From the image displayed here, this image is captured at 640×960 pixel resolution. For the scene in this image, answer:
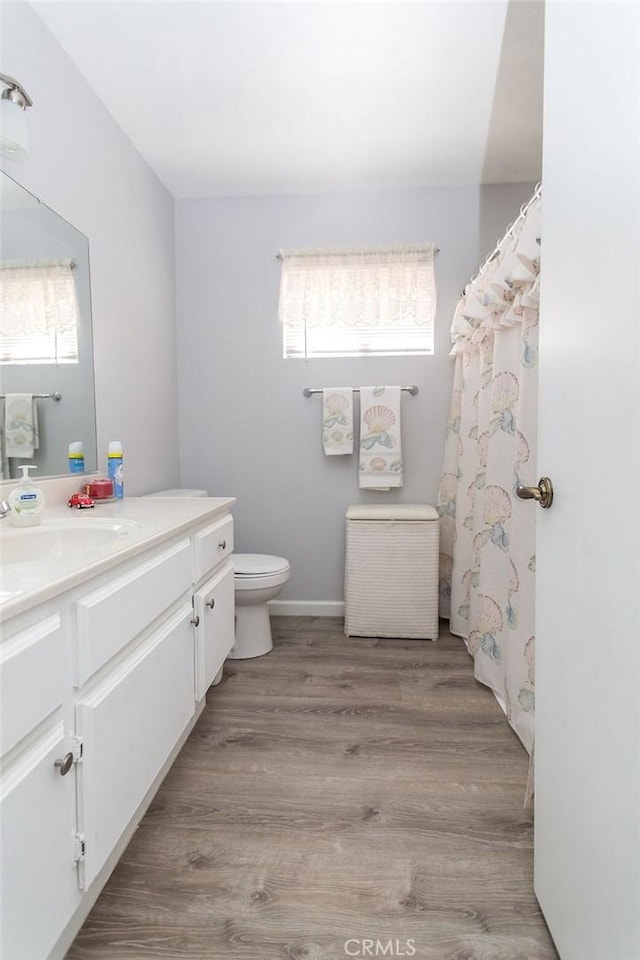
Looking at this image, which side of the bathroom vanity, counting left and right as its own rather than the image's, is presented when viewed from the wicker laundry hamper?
left

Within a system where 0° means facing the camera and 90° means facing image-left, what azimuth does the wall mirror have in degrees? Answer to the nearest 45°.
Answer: approximately 315°
